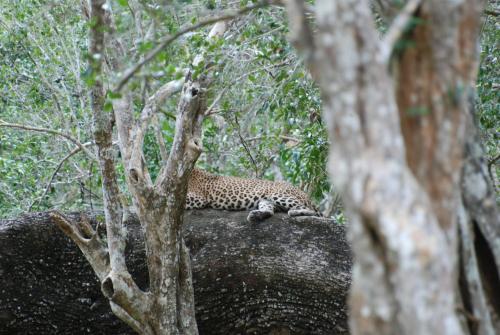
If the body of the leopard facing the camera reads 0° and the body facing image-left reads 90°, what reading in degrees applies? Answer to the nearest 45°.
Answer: approximately 90°

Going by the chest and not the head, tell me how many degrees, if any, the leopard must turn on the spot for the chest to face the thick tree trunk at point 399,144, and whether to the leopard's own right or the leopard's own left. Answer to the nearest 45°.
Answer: approximately 90° to the leopard's own left
